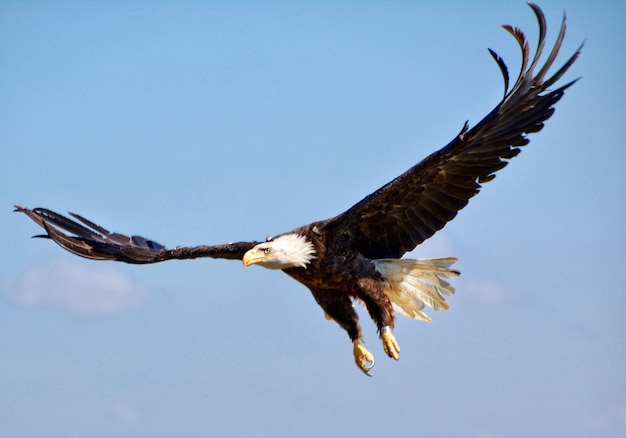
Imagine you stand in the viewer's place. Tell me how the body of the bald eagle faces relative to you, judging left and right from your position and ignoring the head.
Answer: facing the viewer and to the left of the viewer
